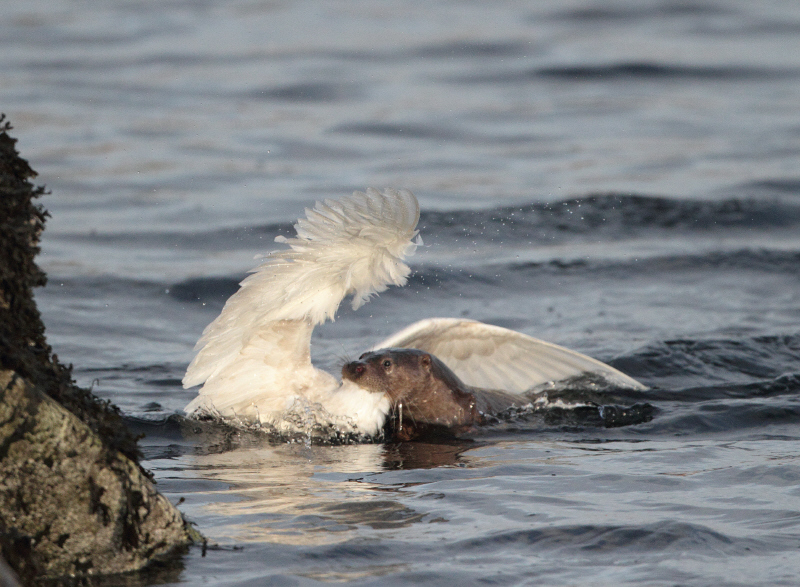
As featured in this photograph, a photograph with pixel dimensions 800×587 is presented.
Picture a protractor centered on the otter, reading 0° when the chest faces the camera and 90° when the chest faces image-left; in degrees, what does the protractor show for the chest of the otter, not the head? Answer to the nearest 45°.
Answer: approximately 90°

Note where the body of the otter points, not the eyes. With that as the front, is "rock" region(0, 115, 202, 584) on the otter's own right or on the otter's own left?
on the otter's own left
